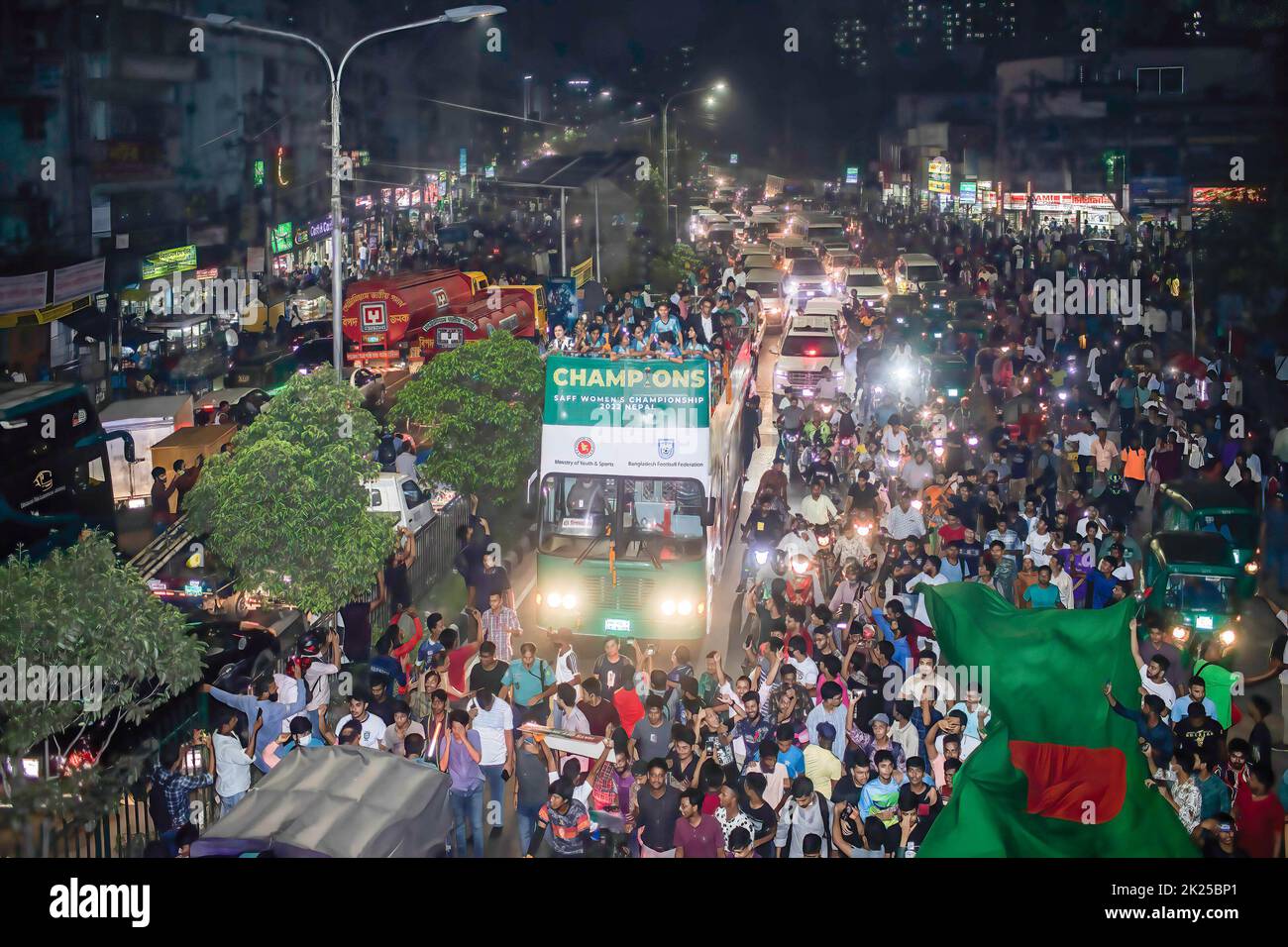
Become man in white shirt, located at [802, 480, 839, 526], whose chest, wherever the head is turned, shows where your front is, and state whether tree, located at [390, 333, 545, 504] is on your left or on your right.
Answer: on your right

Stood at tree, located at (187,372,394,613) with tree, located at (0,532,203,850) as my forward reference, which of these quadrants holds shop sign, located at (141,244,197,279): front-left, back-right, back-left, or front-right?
back-right

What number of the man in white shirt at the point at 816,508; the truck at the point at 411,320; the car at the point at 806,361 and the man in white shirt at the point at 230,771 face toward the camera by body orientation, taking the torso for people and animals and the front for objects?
2

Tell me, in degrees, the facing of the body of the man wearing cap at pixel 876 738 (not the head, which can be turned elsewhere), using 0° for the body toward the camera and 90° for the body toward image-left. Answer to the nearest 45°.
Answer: approximately 45°

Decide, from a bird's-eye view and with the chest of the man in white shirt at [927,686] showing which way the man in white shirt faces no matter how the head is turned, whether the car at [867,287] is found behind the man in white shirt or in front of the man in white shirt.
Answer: behind

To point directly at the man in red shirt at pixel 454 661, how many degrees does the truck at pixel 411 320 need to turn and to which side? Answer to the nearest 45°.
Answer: approximately 135° to its right

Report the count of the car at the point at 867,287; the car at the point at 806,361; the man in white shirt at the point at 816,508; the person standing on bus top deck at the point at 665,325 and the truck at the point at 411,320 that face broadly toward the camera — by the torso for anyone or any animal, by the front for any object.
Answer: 4

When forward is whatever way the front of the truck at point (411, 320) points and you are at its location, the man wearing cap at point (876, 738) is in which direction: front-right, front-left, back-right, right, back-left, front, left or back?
back-right

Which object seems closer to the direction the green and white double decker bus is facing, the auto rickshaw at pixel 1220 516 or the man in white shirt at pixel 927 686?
the man in white shirt
